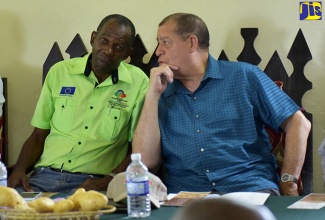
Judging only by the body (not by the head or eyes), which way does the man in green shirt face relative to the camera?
toward the camera

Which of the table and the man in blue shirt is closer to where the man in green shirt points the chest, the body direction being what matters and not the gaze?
the table

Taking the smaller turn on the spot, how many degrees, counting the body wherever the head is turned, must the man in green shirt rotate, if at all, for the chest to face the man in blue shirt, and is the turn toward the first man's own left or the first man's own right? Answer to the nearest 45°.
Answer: approximately 45° to the first man's own left

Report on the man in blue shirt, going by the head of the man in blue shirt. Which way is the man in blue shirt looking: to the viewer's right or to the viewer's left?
to the viewer's left

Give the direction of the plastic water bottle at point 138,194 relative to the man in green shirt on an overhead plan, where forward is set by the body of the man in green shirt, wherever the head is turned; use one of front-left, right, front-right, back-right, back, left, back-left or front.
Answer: front

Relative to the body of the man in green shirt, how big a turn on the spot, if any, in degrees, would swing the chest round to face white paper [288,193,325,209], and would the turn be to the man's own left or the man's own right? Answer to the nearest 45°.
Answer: approximately 45° to the man's own left

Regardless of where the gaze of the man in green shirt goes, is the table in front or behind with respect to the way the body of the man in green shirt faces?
in front

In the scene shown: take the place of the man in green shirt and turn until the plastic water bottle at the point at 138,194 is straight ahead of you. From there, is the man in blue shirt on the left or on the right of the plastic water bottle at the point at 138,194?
left

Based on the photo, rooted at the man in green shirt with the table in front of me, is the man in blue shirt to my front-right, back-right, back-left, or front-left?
front-left
